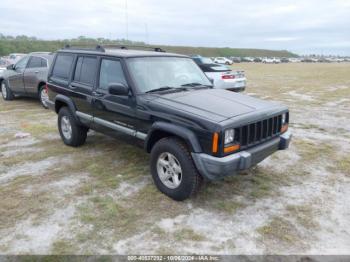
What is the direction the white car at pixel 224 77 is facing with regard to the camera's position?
facing away from the viewer and to the left of the viewer

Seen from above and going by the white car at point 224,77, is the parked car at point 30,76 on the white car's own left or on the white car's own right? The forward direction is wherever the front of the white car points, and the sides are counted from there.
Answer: on the white car's own left

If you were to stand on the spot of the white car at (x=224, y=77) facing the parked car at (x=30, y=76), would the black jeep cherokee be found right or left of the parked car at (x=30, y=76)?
left

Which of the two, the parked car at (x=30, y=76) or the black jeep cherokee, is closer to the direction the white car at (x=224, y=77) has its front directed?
the parked car

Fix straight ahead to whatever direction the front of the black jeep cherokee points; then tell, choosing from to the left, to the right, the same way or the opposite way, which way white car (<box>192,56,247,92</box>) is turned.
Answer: the opposite way

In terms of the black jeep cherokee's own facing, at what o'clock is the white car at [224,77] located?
The white car is roughly at 8 o'clock from the black jeep cherokee.

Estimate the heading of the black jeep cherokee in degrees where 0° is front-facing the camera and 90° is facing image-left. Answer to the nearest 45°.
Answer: approximately 315°

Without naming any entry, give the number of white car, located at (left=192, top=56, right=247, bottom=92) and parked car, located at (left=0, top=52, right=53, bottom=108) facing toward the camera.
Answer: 0

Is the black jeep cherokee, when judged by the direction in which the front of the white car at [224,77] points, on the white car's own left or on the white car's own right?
on the white car's own left

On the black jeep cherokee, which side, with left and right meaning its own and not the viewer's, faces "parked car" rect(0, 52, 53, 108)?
back
